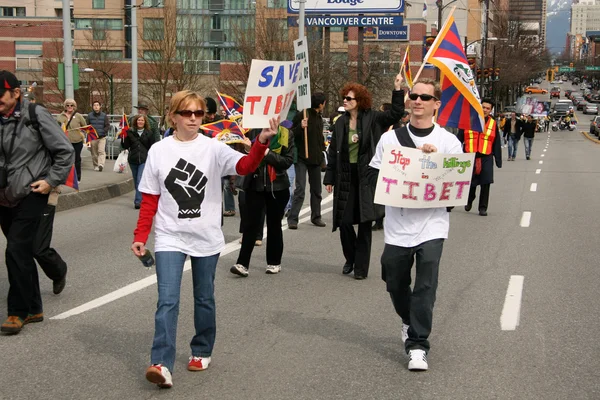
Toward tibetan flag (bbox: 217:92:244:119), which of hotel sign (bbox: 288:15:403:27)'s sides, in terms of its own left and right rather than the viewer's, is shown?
front

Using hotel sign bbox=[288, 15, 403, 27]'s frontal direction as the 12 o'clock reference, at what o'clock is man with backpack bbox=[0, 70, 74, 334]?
The man with backpack is roughly at 12 o'clock from the hotel sign.

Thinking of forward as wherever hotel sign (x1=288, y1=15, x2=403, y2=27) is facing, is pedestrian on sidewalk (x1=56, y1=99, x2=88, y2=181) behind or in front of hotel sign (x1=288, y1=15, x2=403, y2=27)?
in front

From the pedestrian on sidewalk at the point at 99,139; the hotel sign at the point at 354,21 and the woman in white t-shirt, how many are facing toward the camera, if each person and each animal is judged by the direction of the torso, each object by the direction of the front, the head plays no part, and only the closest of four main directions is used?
3

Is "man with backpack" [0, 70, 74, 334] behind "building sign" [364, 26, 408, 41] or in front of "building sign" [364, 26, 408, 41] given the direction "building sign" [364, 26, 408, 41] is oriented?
in front

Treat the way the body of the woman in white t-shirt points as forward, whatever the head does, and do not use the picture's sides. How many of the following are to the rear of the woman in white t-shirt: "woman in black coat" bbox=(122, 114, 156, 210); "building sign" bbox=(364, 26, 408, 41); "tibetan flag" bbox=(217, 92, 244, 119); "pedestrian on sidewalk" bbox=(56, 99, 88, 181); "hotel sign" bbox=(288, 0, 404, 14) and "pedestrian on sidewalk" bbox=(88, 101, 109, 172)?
6

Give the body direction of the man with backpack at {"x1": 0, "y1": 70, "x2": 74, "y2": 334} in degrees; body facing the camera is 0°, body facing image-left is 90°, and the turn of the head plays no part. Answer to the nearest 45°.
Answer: approximately 45°

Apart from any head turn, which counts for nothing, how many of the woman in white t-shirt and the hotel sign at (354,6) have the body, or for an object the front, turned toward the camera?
2

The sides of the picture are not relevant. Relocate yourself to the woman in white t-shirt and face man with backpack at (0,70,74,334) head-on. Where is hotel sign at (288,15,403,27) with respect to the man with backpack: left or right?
right

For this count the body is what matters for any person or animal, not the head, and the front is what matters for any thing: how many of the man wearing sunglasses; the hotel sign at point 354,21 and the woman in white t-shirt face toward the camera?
3

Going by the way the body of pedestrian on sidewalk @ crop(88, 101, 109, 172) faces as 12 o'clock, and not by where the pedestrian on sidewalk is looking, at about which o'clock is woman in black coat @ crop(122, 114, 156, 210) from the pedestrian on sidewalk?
The woman in black coat is roughly at 12 o'clock from the pedestrian on sidewalk.

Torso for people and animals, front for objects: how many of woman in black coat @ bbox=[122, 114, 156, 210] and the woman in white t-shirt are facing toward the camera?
2
